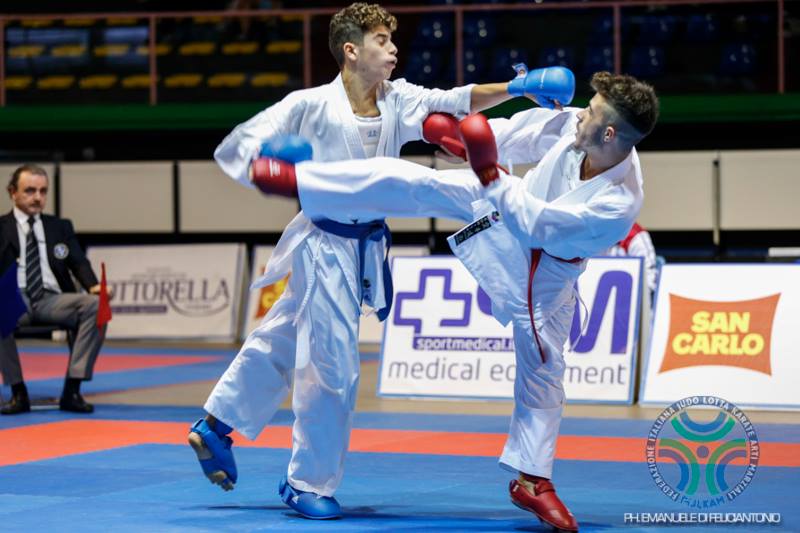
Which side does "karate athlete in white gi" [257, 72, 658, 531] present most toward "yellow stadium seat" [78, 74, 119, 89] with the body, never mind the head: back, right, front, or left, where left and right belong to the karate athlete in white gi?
right

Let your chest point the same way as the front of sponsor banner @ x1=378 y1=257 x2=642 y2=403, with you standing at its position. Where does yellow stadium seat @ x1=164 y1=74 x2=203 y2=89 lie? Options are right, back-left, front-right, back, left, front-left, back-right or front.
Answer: back-right

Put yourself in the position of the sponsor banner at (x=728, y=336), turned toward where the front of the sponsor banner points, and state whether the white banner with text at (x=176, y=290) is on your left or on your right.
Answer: on your right

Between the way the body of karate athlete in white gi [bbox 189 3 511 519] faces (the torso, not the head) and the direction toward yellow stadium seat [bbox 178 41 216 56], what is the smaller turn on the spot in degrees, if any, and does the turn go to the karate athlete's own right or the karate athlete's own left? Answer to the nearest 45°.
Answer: approximately 135° to the karate athlete's own left

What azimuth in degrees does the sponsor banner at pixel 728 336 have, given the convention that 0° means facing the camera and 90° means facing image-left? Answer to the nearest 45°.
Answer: approximately 0°

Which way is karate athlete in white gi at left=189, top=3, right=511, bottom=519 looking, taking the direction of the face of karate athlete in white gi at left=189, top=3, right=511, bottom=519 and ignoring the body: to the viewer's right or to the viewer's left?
to the viewer's right

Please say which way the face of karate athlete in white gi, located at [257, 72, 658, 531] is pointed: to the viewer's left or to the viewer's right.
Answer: to the viewer's left
